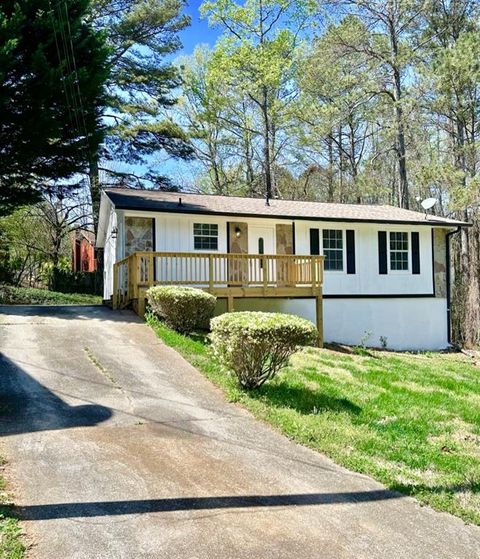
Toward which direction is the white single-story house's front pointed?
toward the camera

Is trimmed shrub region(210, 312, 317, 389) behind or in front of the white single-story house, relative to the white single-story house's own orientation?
in front

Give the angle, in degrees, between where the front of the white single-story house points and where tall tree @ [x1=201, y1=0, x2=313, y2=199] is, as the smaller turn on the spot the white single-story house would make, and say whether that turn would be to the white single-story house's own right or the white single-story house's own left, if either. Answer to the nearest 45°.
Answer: approximately 180°

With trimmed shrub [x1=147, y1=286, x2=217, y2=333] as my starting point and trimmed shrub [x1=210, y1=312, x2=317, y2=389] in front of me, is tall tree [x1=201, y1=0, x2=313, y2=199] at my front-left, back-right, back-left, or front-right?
back-left

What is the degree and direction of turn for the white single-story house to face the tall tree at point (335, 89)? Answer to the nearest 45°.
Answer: approximately 180°

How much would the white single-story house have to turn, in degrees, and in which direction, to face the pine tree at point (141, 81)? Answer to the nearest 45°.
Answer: approximately 135° to its right

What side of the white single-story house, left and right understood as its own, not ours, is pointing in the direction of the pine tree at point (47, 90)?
right

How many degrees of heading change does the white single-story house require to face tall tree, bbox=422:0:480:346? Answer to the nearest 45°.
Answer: approximately 135° to its left

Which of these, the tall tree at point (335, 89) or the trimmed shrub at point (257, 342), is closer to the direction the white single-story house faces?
the trimmed shrub

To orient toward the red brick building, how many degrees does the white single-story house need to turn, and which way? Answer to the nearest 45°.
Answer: approximately 135° to its right
